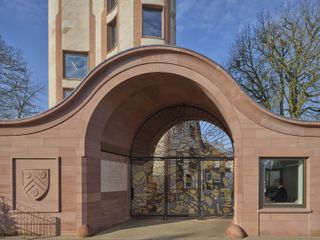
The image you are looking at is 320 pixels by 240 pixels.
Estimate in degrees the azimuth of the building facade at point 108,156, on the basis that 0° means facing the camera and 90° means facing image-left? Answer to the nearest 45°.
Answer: approximately 0°

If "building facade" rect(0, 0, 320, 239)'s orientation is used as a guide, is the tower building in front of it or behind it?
behind
